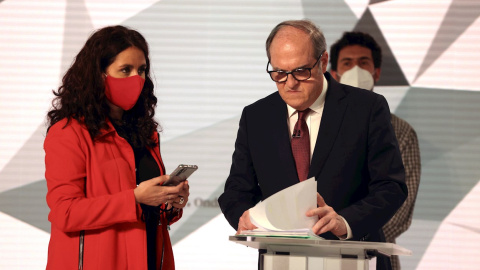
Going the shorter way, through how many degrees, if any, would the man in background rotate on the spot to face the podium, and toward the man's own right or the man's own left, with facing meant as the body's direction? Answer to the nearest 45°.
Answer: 0° — they already face it

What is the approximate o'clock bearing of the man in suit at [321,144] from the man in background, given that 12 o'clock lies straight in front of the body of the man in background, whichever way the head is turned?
The man in suit is roughly at 12 o'clock from the man in background.

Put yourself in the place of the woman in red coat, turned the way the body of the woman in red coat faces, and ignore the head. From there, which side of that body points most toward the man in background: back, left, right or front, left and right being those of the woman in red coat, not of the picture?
left

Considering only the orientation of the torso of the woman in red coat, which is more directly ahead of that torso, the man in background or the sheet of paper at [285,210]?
the sheet of paper

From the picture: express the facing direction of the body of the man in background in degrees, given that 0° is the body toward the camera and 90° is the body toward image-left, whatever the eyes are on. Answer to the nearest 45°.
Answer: approximately 0°

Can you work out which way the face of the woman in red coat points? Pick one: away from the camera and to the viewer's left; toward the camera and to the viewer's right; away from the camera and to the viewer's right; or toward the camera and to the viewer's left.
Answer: toward the camera and to the viewer's right
